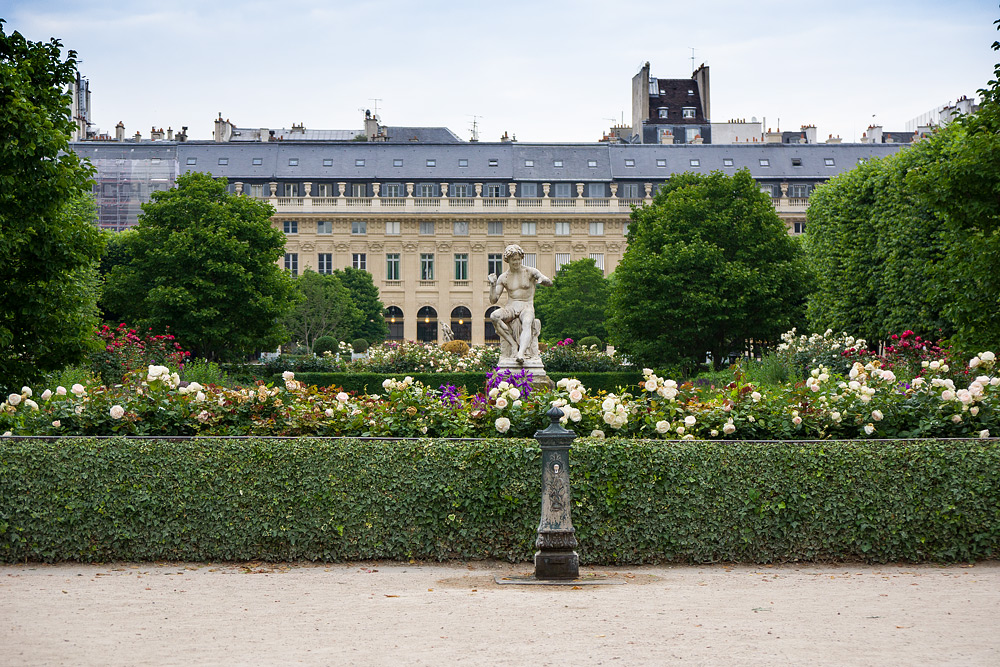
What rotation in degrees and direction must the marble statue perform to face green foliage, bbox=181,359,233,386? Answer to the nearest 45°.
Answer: approximately 135° to its right

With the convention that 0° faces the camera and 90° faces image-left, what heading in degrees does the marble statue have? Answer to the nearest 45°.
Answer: approximately 0°

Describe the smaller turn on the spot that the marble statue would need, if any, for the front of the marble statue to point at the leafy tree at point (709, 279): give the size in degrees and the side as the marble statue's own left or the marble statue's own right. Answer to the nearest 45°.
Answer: approximately 135° to the marble statue's own left

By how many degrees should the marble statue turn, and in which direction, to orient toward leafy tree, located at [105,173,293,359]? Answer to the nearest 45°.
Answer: approximately 135° to its right

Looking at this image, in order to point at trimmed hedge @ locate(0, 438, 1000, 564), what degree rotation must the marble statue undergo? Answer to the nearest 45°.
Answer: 0° — it already faces it

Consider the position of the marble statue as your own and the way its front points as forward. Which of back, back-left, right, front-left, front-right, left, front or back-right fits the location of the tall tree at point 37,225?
front-right
